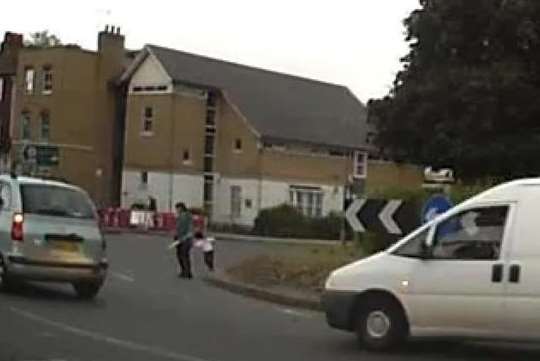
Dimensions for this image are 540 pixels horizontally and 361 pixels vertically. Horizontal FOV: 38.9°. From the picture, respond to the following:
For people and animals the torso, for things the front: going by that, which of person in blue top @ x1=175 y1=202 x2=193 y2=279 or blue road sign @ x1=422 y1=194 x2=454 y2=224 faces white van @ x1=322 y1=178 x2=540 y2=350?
the blue road sign

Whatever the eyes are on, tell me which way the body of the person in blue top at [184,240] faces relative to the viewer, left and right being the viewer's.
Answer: facing to the left of the viewer

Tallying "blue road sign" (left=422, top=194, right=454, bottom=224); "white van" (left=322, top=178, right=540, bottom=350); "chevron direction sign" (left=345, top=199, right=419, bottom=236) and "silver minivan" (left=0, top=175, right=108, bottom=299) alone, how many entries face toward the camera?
2

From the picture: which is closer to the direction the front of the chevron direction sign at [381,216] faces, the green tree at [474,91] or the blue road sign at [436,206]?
the blue road sign

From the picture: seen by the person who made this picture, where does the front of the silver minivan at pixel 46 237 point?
facing away from the viewer and to the left of the viewer

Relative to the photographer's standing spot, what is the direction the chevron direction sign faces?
facing the viewer

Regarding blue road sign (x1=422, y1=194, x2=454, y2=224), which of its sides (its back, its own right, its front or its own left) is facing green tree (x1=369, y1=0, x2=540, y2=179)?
back

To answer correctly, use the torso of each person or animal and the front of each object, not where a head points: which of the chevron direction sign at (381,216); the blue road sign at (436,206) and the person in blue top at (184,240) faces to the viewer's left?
the person in blue top

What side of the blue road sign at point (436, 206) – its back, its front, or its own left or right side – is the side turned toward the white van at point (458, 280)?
front

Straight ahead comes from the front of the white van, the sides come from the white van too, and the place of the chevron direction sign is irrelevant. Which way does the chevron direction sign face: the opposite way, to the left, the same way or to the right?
to the left

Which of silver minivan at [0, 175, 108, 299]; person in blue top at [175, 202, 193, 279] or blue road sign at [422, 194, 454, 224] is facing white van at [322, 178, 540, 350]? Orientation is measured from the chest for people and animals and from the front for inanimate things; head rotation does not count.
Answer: the blue road sign

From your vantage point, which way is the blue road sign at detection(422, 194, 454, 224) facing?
toward the camera

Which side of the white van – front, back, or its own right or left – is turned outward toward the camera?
left

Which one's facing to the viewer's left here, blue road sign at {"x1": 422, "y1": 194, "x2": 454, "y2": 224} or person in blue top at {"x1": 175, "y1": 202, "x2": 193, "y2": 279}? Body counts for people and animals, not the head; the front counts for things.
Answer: the person in blue top

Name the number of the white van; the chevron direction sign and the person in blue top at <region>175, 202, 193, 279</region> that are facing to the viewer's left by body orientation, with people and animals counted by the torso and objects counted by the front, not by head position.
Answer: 2
